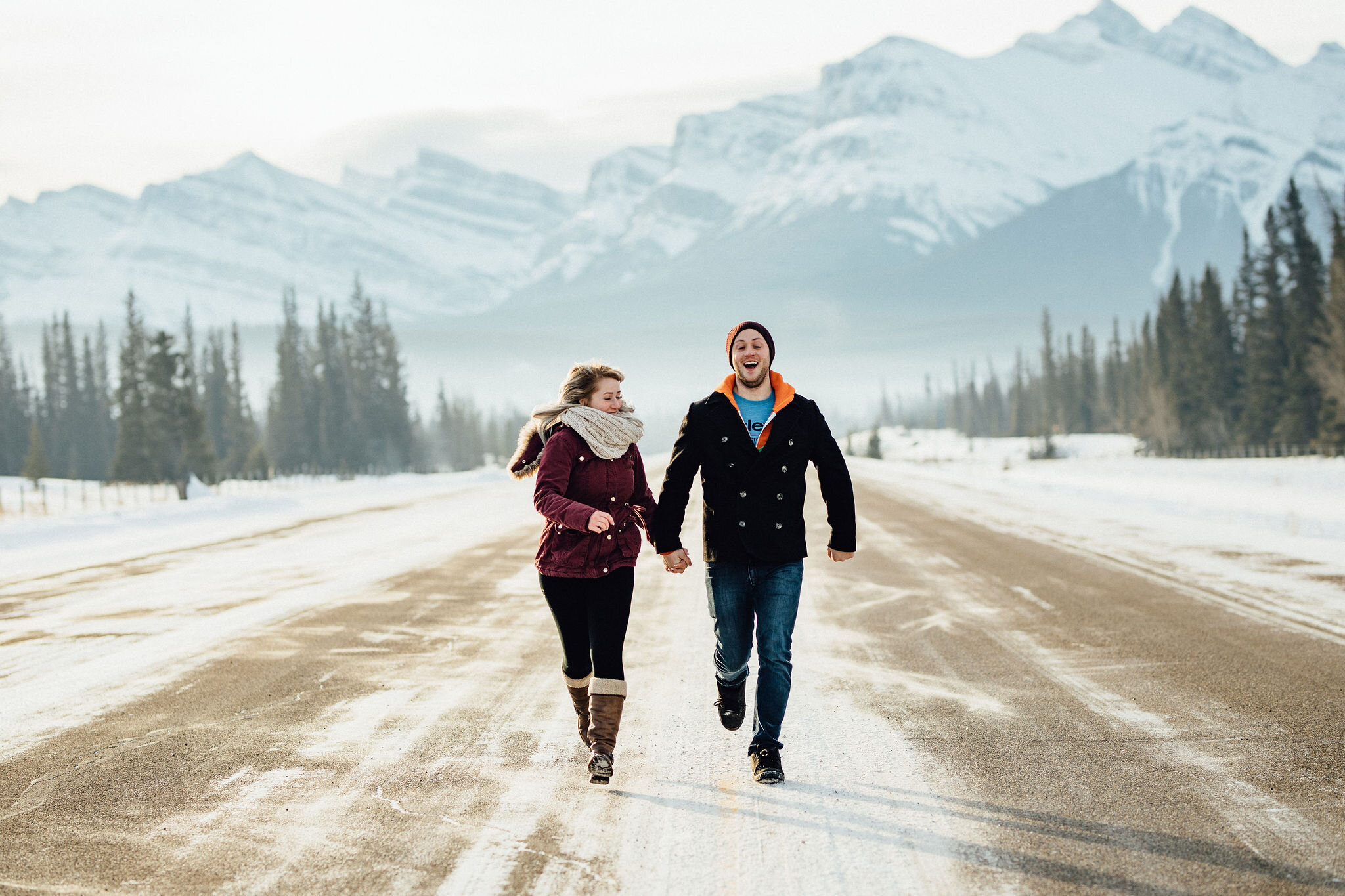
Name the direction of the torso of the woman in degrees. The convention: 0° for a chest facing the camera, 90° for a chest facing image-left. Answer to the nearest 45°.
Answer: approximately 315°

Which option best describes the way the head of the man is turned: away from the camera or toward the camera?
toward the camera

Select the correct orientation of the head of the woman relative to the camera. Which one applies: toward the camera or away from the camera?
toward the camera

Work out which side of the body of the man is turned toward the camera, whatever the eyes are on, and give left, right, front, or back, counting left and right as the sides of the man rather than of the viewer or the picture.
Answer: front

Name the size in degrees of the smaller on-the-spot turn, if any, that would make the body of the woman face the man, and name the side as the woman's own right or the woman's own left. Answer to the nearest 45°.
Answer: approximately 45° to the woman's own left

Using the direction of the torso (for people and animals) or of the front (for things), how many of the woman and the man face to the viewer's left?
0

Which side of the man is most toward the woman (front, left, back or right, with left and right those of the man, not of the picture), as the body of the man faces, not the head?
right
